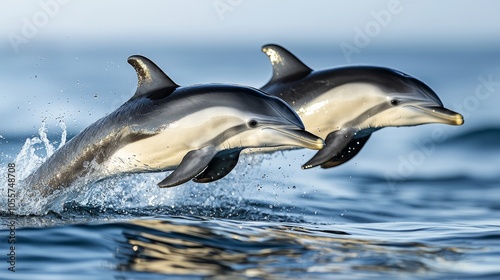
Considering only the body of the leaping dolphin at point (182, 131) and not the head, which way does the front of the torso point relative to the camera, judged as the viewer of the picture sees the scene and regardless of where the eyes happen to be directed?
to the viewer's right

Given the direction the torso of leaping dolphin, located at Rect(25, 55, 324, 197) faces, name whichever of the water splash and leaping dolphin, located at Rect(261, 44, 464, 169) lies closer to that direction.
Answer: the leaping dolphin
